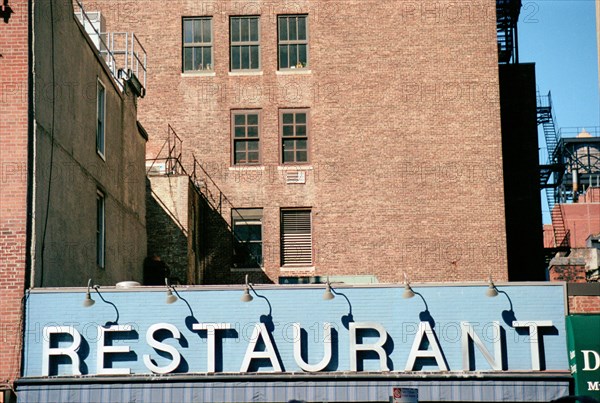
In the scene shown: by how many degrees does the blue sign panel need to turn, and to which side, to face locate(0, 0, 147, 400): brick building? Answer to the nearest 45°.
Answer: approximately 90° to its right

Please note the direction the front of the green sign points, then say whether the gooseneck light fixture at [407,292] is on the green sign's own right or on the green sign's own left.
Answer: on the green sign's own right

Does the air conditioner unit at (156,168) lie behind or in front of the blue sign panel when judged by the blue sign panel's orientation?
behind

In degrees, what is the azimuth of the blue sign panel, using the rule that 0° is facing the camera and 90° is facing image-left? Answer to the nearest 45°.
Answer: approximately 0°

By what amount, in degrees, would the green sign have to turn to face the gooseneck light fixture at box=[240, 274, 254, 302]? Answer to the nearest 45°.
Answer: approximately 90° to its right

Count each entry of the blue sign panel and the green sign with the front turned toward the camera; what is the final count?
2

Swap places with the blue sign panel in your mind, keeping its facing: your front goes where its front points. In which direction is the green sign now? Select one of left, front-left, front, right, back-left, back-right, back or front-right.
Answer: left

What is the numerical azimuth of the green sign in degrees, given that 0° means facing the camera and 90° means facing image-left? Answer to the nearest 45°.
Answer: approximately 0°

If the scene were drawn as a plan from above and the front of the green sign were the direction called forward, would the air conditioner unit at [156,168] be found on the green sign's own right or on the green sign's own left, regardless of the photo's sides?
on the green sign's own right
